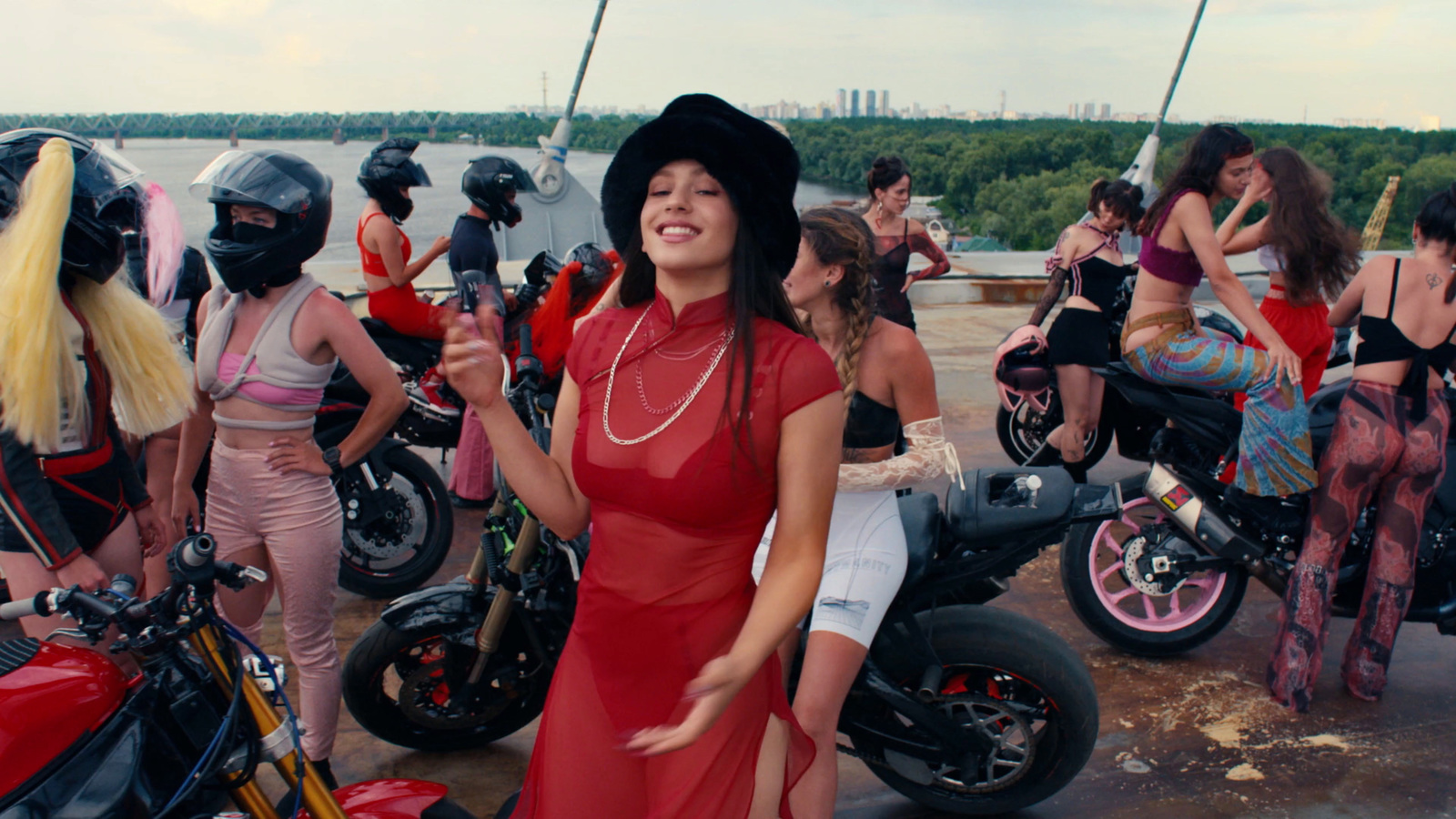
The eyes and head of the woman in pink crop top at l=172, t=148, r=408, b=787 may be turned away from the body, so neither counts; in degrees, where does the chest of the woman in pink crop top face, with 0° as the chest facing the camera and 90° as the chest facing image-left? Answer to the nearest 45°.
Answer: approximately 45°

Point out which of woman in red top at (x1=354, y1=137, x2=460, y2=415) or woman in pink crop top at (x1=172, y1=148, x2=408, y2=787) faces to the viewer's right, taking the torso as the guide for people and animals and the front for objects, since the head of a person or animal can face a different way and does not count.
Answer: the woman in red top

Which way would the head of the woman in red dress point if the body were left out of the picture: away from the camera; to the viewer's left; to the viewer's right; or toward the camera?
toward the camera

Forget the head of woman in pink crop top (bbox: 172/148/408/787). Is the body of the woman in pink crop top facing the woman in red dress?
no

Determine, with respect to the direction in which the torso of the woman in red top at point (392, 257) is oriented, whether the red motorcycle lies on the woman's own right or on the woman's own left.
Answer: on the woman's own right

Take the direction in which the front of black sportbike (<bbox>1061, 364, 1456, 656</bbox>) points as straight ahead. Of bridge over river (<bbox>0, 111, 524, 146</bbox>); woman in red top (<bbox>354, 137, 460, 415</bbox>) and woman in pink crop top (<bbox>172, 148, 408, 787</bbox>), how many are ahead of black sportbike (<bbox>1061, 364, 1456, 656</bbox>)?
0

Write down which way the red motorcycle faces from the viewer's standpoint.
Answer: facing to the right of the viewer

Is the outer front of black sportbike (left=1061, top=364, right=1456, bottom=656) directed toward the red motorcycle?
no

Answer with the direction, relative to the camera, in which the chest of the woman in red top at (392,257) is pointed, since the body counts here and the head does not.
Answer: to the viewer's right

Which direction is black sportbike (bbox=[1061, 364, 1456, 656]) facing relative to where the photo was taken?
to the viewer's right

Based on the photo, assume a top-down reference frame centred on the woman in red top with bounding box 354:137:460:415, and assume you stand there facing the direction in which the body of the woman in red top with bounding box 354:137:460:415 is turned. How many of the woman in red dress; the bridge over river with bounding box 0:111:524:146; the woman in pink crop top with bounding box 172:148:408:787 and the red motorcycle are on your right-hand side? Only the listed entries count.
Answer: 3

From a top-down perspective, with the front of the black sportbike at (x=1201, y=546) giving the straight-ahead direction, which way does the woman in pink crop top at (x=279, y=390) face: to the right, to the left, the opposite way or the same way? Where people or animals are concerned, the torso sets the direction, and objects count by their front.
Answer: to the right

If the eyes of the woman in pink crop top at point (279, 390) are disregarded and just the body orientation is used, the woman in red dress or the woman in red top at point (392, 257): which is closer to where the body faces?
the woman in red dress

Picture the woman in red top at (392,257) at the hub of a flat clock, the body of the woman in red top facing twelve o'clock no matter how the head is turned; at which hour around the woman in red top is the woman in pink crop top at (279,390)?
The woman in pink crop top is roughly at 3 o'clock from the woman in red top.

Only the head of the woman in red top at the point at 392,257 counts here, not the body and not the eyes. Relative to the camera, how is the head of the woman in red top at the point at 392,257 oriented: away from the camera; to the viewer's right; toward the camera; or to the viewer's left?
to the viewer's right

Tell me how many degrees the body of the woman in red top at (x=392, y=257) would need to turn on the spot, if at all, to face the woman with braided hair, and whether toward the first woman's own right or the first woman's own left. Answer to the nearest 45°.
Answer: approximately 90° to the first woman's own right
